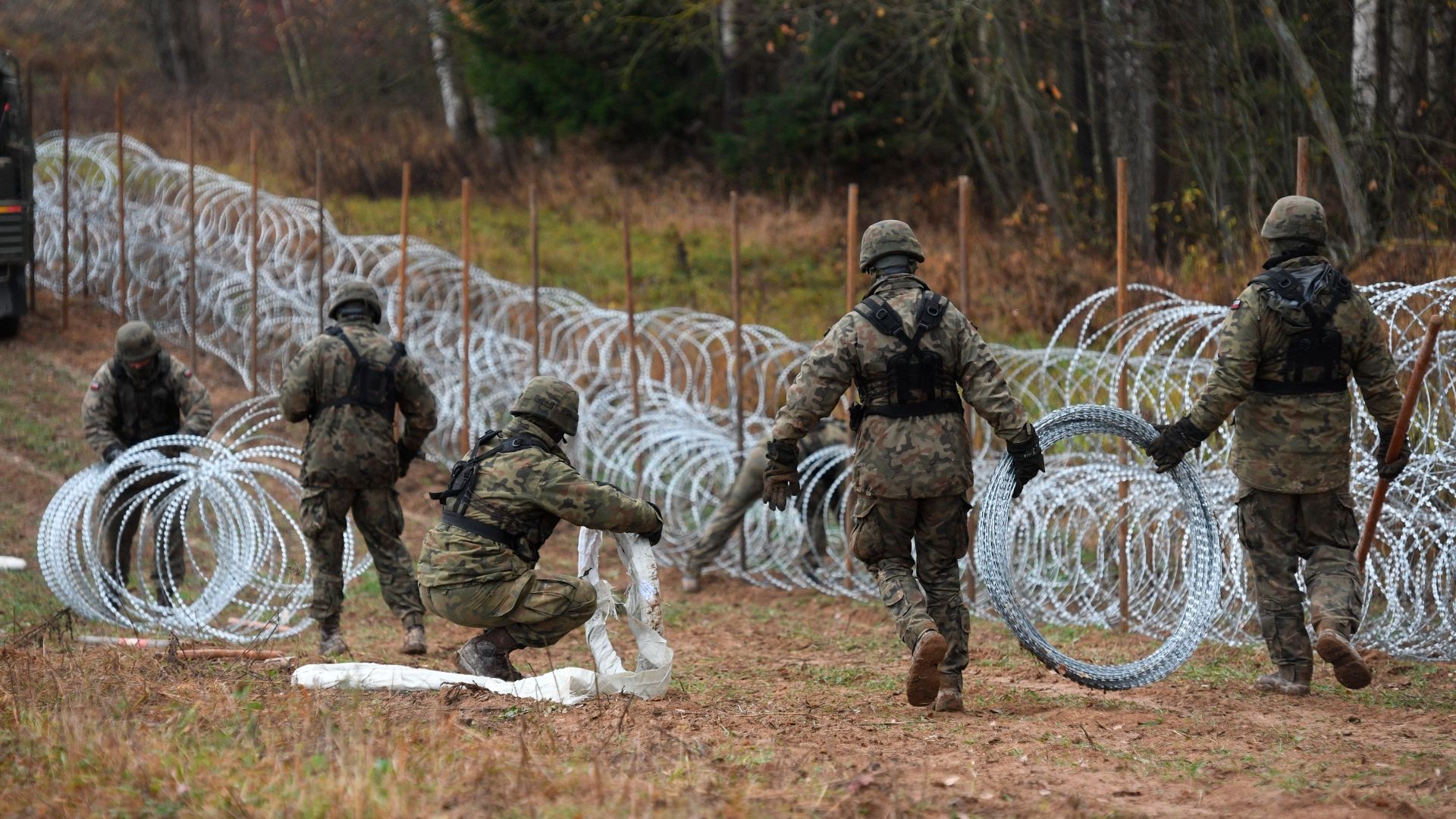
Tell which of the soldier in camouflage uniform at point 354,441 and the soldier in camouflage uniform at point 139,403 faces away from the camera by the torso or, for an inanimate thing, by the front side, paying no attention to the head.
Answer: the soldier in camouflage uniform at point 354,441

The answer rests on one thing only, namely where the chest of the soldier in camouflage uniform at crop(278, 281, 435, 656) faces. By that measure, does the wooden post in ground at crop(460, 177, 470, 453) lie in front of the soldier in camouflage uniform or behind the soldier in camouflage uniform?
in front

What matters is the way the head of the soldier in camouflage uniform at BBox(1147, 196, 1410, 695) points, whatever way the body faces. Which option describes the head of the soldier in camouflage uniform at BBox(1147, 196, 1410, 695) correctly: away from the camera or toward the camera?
away from the camera

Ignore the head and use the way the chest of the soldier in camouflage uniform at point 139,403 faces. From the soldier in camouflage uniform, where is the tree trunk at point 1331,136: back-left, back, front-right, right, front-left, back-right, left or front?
left

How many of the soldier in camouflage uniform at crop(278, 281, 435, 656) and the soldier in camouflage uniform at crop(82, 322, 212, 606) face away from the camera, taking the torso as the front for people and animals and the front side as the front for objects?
1

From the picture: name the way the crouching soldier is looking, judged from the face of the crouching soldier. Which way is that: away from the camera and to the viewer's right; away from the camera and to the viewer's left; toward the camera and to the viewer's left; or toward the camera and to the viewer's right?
away from the camera and to the viewer's right

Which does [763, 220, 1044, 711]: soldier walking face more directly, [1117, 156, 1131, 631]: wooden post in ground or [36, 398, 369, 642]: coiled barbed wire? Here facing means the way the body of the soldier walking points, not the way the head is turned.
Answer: the wooden post in ground

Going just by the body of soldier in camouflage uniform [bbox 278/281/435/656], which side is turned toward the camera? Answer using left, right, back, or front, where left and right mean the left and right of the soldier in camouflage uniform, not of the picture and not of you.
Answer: back

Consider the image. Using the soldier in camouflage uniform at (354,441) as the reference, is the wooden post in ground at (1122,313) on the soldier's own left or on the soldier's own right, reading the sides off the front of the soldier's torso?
on the soldier's own right

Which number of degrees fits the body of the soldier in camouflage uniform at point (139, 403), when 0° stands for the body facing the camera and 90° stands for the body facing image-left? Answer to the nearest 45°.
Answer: approximately 0°

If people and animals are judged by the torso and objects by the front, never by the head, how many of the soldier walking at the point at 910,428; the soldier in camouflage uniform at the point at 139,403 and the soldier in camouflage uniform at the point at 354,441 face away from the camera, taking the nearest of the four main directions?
2

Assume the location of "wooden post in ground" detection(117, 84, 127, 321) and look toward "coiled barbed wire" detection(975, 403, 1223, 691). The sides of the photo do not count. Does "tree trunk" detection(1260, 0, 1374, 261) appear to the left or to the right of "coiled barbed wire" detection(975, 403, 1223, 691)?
left

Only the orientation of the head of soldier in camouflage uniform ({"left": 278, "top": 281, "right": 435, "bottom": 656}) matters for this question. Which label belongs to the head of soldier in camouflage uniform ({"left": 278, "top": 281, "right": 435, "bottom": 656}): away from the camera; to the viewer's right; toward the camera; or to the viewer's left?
away from the camera

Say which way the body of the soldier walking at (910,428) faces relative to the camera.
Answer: away from the camera

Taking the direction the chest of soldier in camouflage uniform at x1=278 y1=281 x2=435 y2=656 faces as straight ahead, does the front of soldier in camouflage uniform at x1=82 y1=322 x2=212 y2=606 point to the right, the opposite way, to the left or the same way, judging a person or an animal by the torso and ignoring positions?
the opposite way
